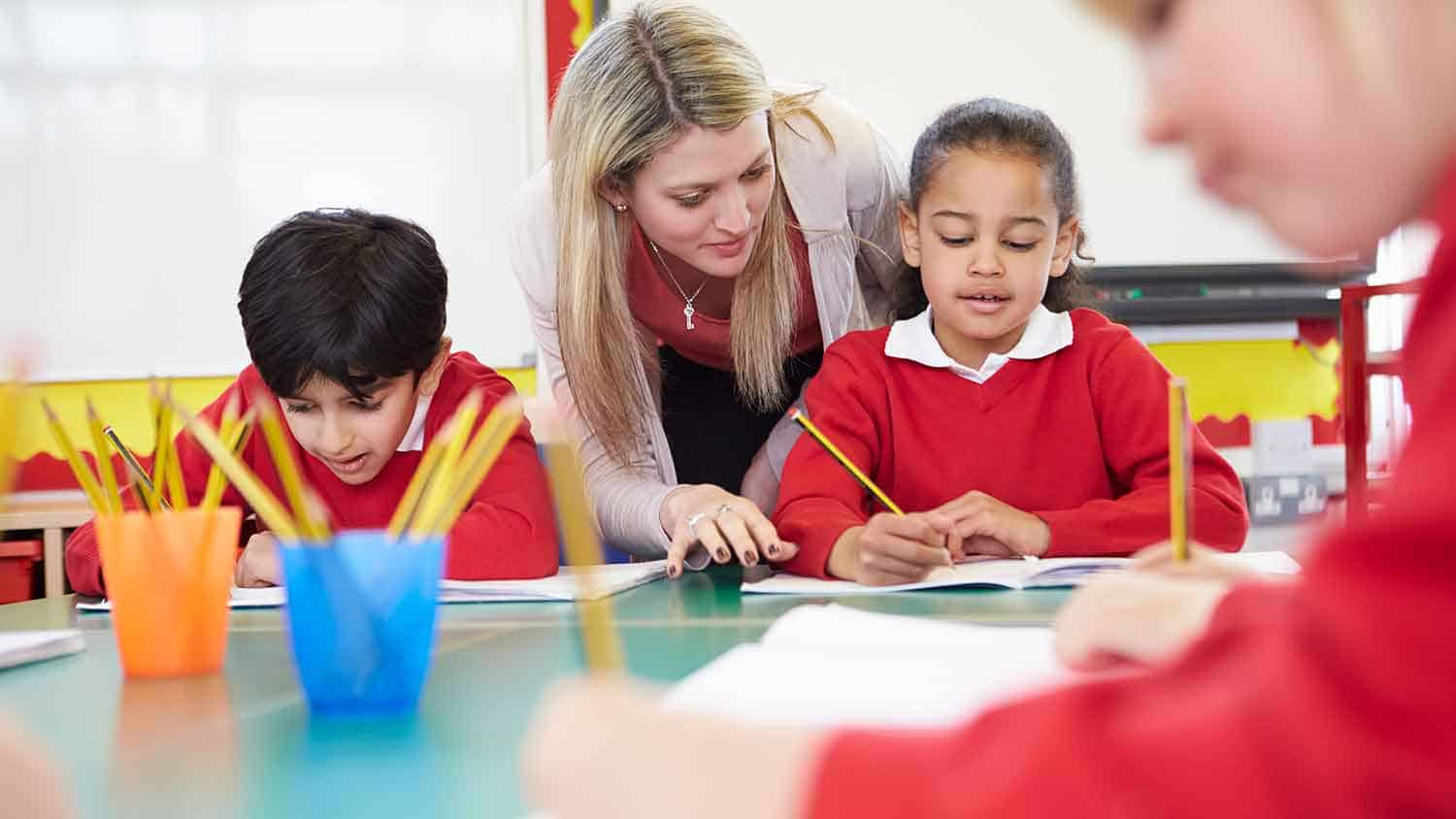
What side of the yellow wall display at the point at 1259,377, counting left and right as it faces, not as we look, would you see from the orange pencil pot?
front

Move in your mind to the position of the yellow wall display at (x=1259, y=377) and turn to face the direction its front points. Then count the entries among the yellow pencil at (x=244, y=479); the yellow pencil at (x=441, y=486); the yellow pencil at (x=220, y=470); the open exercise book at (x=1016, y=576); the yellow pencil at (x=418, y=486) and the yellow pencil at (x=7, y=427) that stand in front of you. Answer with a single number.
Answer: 6

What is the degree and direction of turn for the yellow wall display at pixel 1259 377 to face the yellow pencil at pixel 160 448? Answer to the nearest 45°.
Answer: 0° — it already faces it

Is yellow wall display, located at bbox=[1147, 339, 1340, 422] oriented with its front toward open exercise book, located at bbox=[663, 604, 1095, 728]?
yes

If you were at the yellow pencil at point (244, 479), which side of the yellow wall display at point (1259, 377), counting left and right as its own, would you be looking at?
front

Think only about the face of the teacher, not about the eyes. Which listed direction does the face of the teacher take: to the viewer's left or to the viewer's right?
to the viewer's right

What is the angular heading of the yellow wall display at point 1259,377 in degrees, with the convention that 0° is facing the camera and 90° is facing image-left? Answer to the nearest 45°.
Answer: approximately 0°

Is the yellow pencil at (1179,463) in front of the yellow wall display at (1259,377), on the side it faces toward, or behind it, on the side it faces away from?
in front

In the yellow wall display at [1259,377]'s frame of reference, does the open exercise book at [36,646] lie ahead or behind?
ahead

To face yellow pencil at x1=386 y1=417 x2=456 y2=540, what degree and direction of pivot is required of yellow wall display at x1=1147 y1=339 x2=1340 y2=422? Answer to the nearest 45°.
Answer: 0° — it already faces it

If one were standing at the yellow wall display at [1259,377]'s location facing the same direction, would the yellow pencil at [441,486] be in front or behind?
in front

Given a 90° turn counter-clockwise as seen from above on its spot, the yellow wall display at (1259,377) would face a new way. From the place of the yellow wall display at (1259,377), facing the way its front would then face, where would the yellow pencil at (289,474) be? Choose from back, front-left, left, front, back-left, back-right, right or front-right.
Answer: right

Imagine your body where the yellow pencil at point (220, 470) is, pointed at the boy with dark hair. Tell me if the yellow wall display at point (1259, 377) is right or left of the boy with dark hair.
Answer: right
